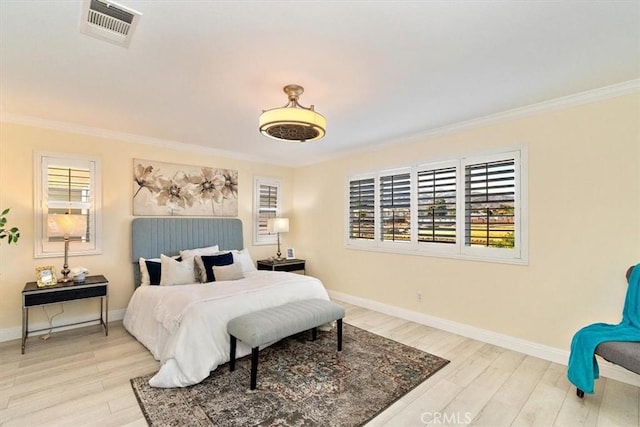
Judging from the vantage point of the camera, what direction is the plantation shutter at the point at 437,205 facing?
facing the viewer and to the left of the viewer

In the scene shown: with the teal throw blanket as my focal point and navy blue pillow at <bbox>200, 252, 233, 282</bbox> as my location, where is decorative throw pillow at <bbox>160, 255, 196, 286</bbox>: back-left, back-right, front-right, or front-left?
back-right

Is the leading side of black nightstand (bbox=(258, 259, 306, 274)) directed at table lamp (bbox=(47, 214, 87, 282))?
no

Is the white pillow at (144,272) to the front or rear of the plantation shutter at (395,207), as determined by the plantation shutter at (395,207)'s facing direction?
to the front

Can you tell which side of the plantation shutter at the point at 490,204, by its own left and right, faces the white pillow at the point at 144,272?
front

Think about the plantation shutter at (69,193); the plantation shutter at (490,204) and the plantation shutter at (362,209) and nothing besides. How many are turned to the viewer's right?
0

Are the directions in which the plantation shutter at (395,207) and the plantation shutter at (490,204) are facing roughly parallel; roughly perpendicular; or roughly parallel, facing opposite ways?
roughly parallel

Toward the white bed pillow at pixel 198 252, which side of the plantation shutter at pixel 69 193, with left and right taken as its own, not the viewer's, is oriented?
left

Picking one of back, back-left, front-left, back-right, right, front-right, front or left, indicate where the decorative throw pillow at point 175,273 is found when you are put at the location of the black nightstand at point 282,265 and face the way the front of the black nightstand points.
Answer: right

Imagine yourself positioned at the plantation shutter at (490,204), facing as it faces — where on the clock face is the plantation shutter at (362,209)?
the plantation shutter at (362,209) is roughly at 2 o'clock from the plantation shutter at (490,204).

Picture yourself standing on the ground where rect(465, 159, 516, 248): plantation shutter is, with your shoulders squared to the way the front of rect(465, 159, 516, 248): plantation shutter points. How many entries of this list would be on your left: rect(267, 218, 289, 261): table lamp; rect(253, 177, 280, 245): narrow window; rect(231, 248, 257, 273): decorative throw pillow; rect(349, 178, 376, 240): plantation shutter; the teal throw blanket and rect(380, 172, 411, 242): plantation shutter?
1

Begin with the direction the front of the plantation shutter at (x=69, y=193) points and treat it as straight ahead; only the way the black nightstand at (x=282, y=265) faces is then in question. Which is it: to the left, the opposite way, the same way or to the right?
the same way

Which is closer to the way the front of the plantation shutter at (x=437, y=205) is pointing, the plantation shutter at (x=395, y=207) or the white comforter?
the white comforter

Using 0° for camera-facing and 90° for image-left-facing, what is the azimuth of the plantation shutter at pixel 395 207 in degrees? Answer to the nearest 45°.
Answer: approximately 45°

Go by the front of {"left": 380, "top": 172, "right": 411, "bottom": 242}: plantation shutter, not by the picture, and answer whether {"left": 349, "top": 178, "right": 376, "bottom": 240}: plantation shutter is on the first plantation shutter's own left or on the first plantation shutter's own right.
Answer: on the first plantation shutter's own right

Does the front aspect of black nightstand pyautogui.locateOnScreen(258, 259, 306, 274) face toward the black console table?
no

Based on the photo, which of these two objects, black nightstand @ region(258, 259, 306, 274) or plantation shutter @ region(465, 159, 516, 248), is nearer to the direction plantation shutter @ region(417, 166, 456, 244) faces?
the black nightstand

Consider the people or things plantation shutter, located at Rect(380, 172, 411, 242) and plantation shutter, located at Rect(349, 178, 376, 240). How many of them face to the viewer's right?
0

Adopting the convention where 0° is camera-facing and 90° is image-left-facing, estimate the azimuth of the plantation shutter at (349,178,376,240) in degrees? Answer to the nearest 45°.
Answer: approximately 45°

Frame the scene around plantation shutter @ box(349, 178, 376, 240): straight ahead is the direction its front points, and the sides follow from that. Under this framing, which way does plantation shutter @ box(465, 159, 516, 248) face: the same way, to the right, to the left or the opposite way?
the same way

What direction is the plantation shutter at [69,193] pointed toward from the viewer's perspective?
toward the camera
